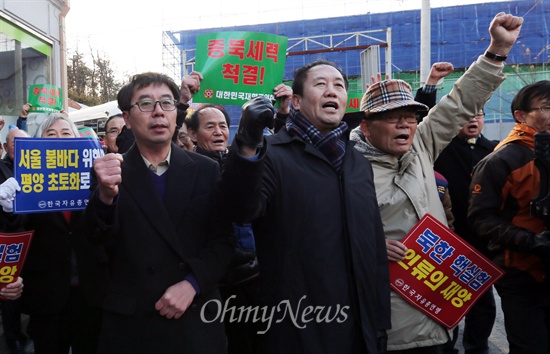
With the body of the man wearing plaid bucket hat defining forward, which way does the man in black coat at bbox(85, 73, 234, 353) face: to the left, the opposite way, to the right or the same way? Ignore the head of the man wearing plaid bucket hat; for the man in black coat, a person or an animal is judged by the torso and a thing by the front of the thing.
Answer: the same way

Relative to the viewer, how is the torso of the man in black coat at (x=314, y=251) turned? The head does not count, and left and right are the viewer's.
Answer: facing the viewer and to the right of the viewer

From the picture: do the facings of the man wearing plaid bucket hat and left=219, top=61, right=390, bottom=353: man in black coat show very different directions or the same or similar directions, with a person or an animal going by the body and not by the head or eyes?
same or similar directions

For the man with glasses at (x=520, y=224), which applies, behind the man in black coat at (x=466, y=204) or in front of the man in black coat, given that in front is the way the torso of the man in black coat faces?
in front

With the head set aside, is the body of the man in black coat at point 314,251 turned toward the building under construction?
no

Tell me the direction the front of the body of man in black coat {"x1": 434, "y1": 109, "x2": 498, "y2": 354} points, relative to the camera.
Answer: toward the camera

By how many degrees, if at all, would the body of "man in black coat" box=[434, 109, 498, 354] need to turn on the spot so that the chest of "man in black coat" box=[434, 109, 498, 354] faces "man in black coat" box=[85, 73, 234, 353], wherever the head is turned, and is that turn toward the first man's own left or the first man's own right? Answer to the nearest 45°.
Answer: approximately 45° to the first man's own right

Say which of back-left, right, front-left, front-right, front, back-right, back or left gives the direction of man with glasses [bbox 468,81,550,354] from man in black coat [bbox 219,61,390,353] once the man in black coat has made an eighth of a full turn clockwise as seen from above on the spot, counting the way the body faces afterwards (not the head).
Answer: back-left

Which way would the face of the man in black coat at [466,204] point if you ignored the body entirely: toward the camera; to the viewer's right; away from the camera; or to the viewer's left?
toward the camera

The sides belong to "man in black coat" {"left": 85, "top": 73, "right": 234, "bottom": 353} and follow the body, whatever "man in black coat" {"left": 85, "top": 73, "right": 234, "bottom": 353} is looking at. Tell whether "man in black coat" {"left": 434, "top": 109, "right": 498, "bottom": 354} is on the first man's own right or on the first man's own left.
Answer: on the first man's own left

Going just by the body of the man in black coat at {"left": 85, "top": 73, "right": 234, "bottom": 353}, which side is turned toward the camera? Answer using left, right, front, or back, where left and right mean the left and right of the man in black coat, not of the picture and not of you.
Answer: front

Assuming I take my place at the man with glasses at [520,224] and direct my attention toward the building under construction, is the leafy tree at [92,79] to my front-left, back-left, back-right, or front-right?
front-left

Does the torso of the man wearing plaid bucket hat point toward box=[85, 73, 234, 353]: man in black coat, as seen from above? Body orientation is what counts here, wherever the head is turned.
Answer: no

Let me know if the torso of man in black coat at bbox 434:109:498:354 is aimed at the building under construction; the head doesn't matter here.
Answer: no
